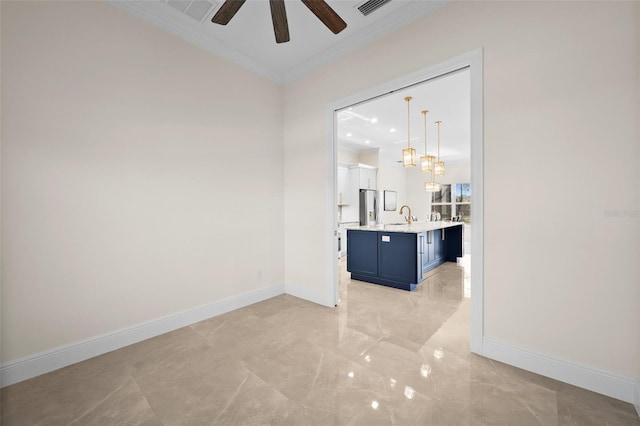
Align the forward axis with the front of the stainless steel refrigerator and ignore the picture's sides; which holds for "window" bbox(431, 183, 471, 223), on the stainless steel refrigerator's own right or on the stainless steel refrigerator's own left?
on the stainless steel refrigerator's own left

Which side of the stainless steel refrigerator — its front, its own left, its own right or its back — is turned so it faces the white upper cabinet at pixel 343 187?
right

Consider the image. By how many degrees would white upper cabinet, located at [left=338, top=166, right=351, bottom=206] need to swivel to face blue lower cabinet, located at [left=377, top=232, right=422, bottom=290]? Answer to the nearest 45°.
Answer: approximately 45° to its right

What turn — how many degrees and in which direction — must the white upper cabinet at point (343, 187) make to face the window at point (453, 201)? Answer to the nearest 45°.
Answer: approximately 90° to its left

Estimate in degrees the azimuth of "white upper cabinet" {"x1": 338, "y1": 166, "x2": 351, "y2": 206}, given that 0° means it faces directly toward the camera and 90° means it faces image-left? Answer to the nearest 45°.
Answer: approximately 315°

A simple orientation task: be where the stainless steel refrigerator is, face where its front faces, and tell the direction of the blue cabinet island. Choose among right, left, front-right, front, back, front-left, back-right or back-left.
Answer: front-right
